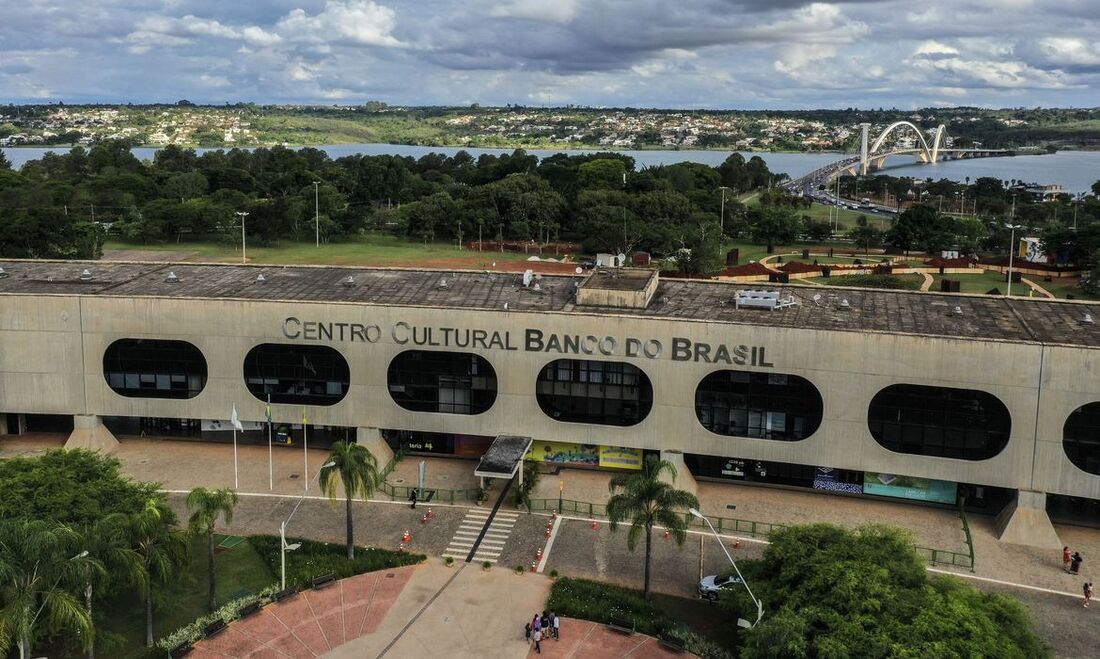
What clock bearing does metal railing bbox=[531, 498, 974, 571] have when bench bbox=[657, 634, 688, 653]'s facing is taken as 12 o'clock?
The metal railing is roughly at 5 o'clock from the bench.

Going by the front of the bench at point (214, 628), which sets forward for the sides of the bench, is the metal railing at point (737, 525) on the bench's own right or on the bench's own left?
on the bench's own left

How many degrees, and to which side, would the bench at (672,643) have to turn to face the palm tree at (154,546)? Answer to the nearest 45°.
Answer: approximately 45° to its right

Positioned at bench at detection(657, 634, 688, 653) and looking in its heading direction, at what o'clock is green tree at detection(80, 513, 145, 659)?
The green tree is roughly at 1 o'clock from the bench.

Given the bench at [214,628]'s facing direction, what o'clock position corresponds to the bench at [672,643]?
the bench at [672,643] is roughly at 11 o'clock from the bench at [214,628].

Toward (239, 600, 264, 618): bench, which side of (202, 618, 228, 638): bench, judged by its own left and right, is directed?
left

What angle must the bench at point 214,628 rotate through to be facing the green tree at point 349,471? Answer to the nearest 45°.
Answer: approximately 90° to its left

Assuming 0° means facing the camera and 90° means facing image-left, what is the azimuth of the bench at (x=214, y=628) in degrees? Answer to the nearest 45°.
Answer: approximately 315°
